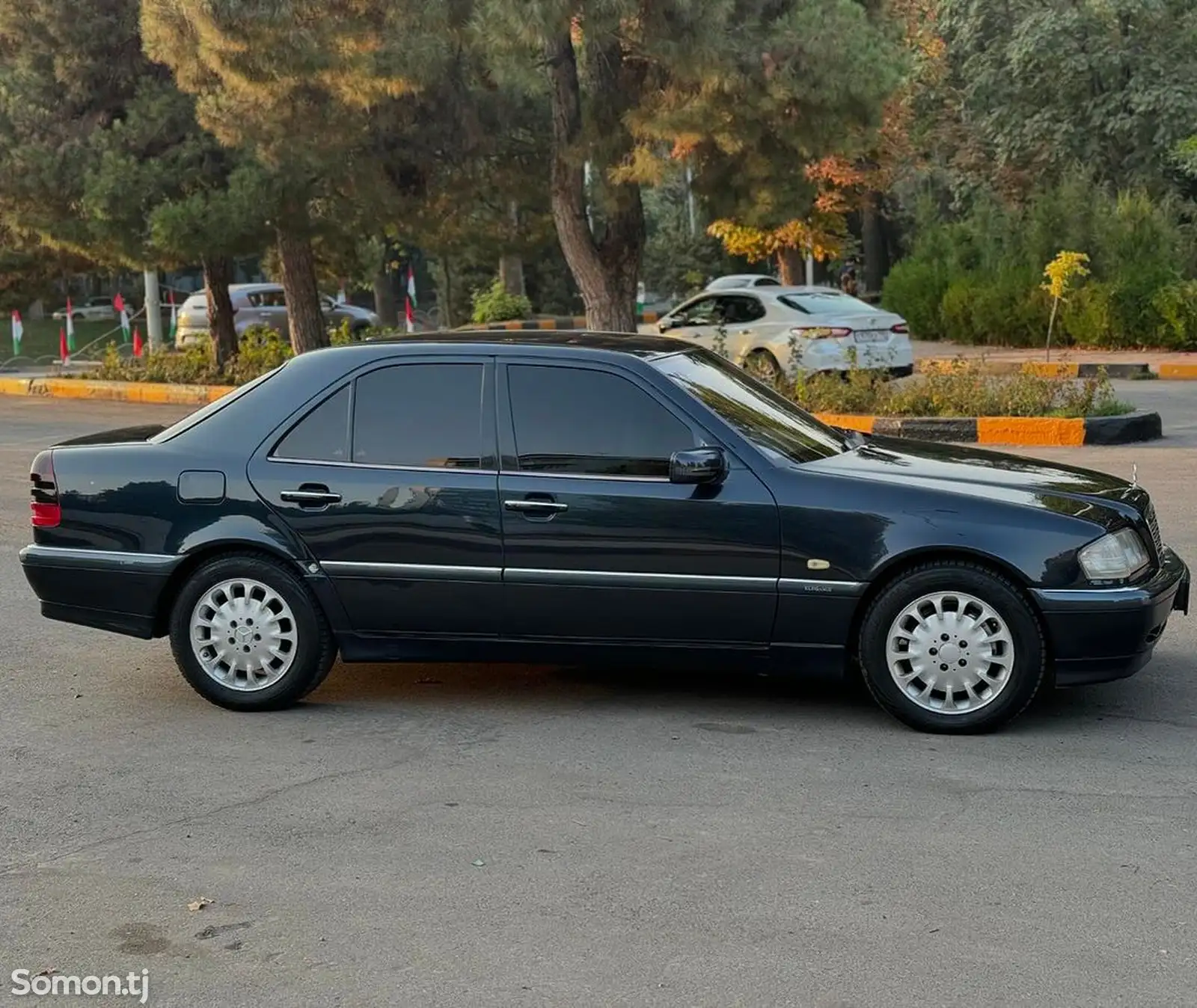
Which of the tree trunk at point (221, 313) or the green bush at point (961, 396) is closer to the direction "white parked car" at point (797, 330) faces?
the tree trunk

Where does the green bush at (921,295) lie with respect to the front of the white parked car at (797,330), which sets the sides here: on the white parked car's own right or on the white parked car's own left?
on the white parked car's own right

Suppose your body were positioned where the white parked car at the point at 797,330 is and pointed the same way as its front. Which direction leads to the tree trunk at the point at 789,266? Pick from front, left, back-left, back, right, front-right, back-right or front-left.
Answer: front-right

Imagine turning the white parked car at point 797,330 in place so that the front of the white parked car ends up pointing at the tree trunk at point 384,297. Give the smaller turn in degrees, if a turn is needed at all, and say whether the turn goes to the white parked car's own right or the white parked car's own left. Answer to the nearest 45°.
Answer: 0° — it already faces it

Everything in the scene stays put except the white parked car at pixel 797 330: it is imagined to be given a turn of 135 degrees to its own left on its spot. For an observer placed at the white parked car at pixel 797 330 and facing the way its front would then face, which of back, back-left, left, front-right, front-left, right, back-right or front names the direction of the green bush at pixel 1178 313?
back-left

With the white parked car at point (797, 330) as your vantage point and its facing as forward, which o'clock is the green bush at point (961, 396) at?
The green bush is roughly at 7 o'clock from the white parked car.

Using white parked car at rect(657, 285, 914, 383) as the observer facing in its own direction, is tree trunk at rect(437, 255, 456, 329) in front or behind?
in front

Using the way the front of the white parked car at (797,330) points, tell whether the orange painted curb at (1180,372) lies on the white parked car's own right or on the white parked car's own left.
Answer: on the white parked car's own right

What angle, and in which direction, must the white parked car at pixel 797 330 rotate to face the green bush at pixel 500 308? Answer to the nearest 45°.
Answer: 0° — it already faces it

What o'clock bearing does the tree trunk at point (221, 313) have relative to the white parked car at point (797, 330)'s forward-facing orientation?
The tree trunk is roughly at 11 o'clock from the white parked car.

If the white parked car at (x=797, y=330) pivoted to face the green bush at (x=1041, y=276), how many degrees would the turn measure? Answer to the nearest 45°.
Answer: approximately 90° to its right

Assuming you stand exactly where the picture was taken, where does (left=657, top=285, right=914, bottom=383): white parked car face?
facing away from the viewer and to the left of the viewer

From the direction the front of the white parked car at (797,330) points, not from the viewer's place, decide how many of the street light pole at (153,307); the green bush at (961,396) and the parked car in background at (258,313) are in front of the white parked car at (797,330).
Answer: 2
